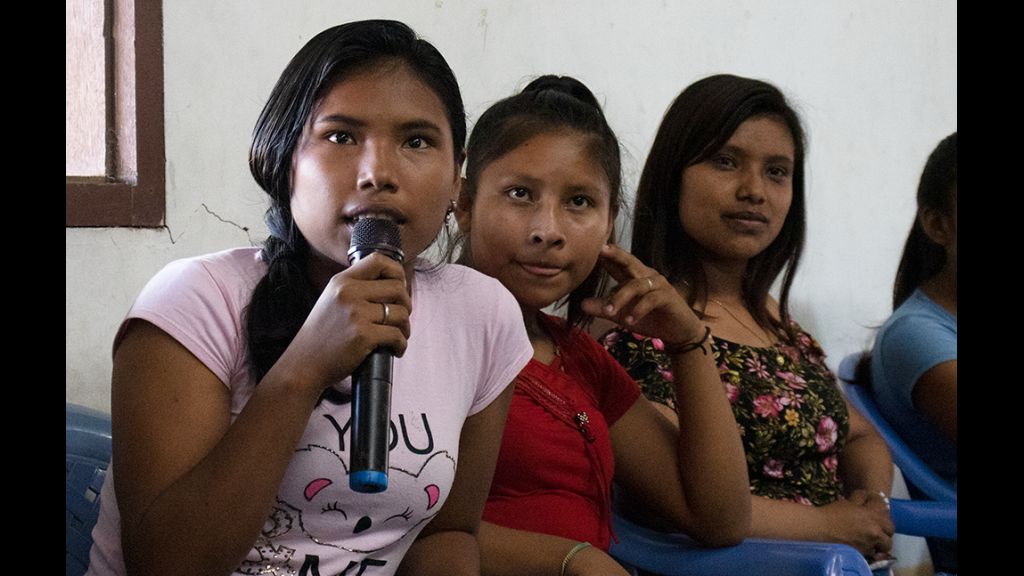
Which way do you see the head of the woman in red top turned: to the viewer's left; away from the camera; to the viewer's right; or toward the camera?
toward the camera

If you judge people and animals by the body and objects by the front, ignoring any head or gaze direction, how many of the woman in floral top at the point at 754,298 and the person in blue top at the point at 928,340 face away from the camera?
0

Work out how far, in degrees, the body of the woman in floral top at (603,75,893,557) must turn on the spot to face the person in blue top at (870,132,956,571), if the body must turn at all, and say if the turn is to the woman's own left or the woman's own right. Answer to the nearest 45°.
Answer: approximately 90° to the woman's own left

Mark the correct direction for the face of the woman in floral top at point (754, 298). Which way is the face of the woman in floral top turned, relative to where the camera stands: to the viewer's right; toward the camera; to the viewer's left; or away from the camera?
toward the camera

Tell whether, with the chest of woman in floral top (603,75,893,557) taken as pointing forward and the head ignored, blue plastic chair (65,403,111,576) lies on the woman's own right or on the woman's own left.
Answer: on the woman's own right

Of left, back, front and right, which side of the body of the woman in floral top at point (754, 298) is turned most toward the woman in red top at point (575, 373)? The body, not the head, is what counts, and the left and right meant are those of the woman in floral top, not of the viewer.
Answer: right

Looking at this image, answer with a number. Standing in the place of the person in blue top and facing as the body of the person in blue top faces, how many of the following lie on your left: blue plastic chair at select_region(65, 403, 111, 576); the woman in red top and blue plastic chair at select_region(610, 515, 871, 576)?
0
